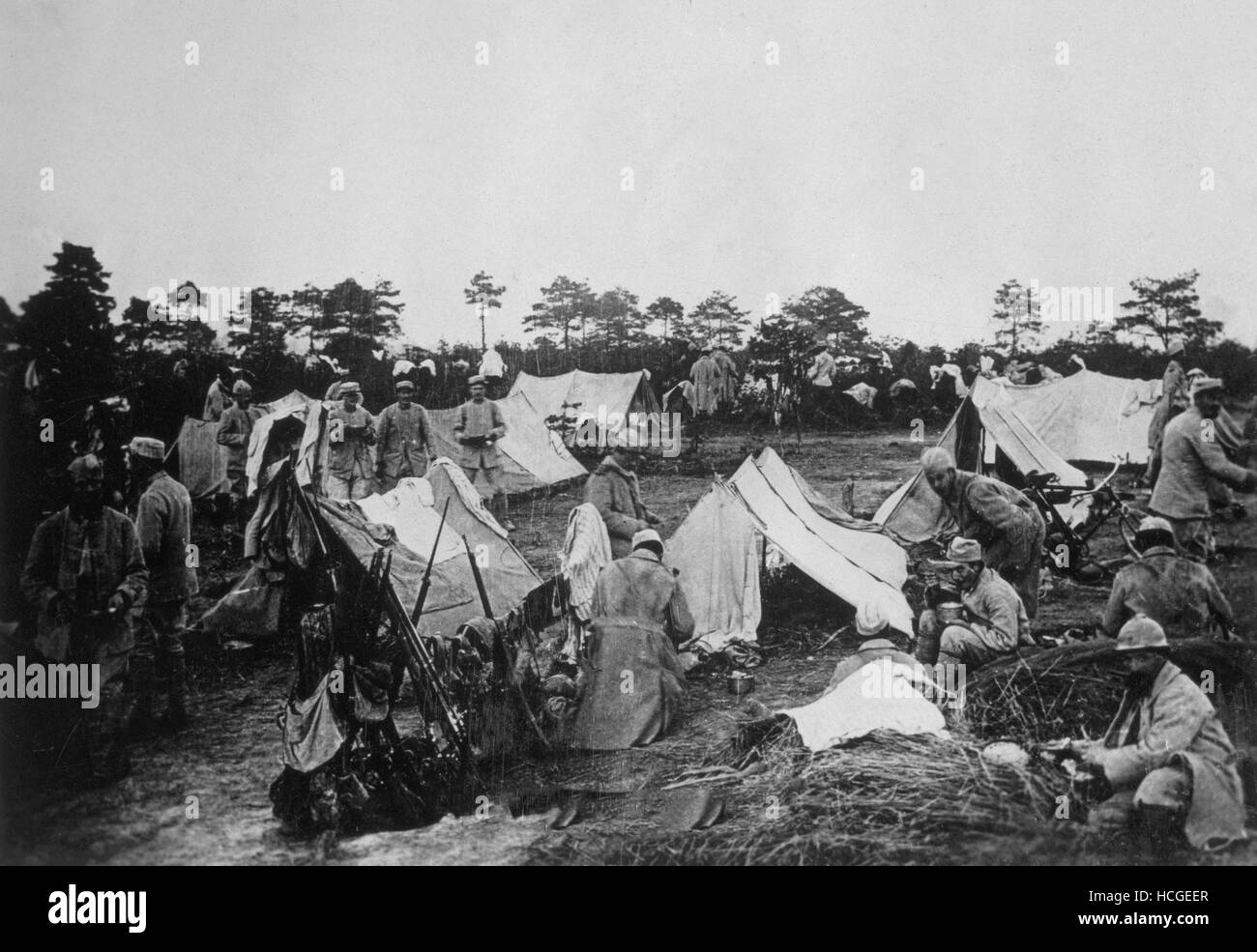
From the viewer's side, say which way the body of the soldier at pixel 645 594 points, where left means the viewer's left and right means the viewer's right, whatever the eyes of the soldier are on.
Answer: facing away from the viewer

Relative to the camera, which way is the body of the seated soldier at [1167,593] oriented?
away from the camera

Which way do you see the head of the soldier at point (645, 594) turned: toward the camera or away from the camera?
away from the camera

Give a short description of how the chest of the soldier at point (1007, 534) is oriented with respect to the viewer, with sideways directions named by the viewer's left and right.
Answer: facing to the left of the viewer

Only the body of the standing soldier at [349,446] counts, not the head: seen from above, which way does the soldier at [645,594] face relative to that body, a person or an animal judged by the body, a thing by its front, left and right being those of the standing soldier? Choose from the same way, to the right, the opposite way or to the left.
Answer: the opposite way

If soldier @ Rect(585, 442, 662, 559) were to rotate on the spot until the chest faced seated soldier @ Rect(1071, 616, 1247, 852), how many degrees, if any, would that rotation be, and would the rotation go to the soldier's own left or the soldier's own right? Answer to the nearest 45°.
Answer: approximately 45° to the soldier's own right
